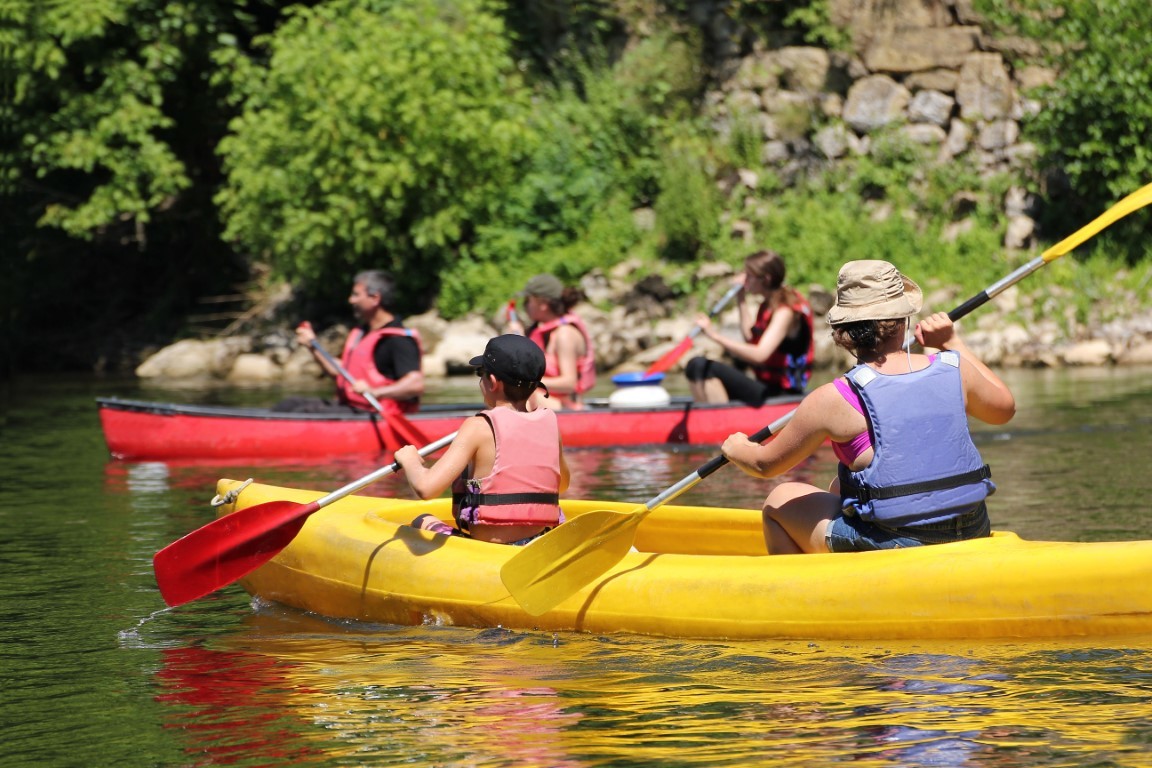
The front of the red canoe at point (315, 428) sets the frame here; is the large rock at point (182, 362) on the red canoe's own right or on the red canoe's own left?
on the red canoe's own right

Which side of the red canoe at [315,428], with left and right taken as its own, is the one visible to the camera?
left

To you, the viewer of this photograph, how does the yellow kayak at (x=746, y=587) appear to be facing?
facing to the left of the viewer

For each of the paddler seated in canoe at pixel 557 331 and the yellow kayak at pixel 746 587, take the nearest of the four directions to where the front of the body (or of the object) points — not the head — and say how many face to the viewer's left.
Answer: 2

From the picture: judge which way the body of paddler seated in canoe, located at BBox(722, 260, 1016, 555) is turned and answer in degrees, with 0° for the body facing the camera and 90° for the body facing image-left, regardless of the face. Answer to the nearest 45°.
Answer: approximately 135°

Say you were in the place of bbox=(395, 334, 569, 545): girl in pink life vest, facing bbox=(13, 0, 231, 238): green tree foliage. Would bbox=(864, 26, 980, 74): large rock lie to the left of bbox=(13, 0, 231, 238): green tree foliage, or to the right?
right

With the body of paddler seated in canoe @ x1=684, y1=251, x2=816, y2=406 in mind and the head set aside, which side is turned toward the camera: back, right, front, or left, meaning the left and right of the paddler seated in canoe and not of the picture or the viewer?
left

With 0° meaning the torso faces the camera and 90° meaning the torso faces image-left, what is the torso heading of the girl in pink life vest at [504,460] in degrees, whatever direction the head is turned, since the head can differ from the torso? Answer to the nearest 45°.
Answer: approximately 135°

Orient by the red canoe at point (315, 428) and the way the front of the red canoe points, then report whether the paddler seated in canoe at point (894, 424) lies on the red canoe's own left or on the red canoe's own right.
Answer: on the red canoe's own left

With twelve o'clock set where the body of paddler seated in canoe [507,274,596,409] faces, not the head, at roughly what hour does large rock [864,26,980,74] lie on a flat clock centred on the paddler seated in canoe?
The large rock is roughly at 4 o'clock from the paddler seated in canoe.

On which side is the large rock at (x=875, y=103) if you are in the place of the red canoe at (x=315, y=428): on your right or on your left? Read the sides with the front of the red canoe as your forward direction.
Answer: on your right

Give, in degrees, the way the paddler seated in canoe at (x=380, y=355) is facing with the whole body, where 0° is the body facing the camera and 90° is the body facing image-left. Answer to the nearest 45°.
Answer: approximately 90°
